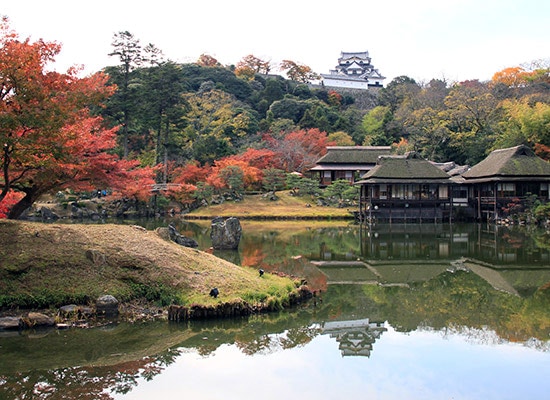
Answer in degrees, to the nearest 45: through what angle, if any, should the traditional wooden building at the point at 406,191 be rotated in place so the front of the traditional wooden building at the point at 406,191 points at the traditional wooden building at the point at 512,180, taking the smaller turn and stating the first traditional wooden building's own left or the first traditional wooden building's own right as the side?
approximately 90° to the first traditional wooden building's own left

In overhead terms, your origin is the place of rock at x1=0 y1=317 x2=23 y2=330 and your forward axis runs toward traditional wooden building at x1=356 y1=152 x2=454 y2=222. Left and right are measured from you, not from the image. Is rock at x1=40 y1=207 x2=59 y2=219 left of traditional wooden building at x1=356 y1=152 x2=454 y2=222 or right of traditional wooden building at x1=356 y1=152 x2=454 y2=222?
left

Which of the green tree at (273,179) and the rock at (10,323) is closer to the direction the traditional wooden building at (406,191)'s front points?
the rock

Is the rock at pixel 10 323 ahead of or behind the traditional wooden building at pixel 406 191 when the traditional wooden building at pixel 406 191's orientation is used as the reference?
ahead

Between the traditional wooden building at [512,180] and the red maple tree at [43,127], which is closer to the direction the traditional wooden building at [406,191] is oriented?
the red maple tree

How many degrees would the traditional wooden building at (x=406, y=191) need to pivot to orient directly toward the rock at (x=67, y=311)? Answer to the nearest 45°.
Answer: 0° — it already faces it

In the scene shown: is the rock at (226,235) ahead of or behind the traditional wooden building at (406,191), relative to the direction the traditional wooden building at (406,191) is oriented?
ahead

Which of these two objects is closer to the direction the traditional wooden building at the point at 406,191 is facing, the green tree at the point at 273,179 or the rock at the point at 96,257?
the rock

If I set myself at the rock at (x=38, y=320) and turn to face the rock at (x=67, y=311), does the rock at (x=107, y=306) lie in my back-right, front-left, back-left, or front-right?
front-right

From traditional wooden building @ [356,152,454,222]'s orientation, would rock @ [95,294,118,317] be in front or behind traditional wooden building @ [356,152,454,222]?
in front

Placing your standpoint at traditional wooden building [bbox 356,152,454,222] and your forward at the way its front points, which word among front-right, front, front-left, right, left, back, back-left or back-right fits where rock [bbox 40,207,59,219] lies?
right

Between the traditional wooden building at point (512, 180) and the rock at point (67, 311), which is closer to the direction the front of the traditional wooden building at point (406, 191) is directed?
the rock

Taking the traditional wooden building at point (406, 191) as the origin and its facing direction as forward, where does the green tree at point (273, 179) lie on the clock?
The green tree is roughly at 4 o'clock from the traditional wooden building.

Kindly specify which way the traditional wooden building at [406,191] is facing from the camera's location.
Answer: facing the viewer
